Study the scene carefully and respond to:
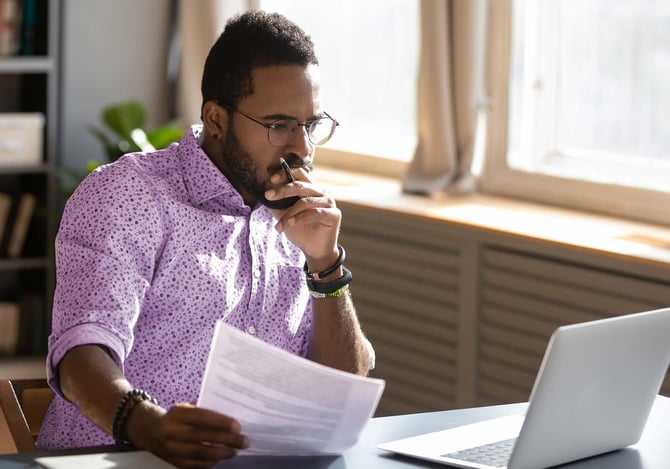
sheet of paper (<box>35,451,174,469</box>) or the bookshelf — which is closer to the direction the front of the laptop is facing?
the bookshelf

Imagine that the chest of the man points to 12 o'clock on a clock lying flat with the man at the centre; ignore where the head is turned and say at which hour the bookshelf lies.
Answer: The bookshelf is roughly at 7 o'clock from the man.

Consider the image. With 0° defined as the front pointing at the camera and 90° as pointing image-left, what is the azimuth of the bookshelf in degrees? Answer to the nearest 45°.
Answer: approximately 0°

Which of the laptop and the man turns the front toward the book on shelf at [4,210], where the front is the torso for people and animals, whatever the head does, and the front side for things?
the laptop

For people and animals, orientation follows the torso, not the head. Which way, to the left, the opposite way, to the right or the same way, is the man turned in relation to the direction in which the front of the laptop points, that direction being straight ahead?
the opposite way

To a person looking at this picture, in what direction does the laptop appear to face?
facing away from the viewer and to the left of the viewer

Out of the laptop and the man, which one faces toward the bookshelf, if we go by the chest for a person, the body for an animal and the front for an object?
the laptop

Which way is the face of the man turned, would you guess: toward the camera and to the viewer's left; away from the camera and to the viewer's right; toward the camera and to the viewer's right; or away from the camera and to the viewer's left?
toward the camera and to the viewer's right

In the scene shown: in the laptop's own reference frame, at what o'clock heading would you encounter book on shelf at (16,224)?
The book on shelf is roughly at 12 o'clock from the laptop.

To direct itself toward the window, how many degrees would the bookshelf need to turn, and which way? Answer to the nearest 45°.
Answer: approximately 45° to its left

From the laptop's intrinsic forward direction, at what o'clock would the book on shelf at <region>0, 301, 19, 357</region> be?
The book on shelf is roughly at 12 o'clock from the laptop.

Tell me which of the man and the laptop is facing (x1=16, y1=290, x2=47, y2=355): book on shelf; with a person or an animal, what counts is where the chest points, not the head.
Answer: the laptop

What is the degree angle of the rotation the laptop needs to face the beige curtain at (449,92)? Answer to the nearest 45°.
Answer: approximately 45° to its right

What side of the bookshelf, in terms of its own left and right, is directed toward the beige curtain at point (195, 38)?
left
